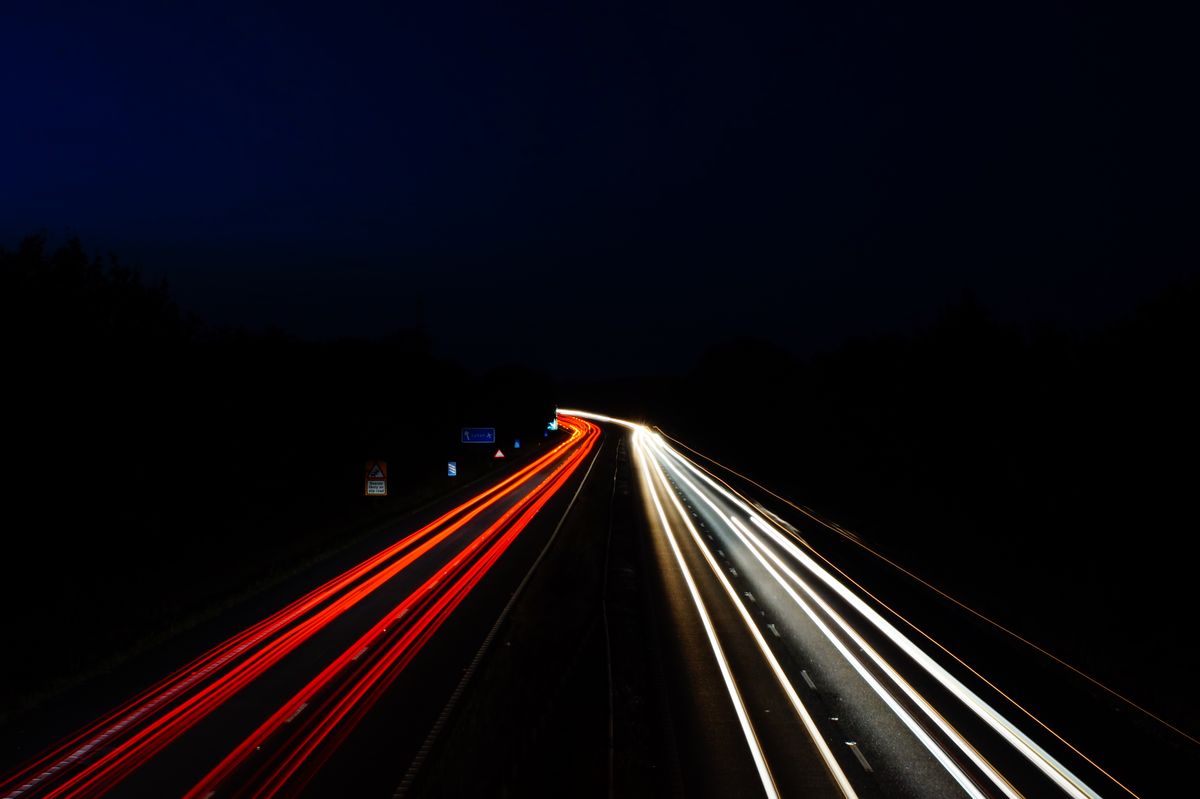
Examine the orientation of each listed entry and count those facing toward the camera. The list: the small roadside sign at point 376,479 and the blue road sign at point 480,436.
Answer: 2

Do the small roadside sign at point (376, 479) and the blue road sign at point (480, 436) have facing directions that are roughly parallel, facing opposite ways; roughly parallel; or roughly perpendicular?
roughly parallel

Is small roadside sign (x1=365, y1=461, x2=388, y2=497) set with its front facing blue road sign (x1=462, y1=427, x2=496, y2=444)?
no

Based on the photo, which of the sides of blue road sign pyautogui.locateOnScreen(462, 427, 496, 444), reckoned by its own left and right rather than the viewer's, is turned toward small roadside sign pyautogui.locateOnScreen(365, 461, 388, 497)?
front

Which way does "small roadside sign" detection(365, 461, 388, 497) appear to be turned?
toward the camera
